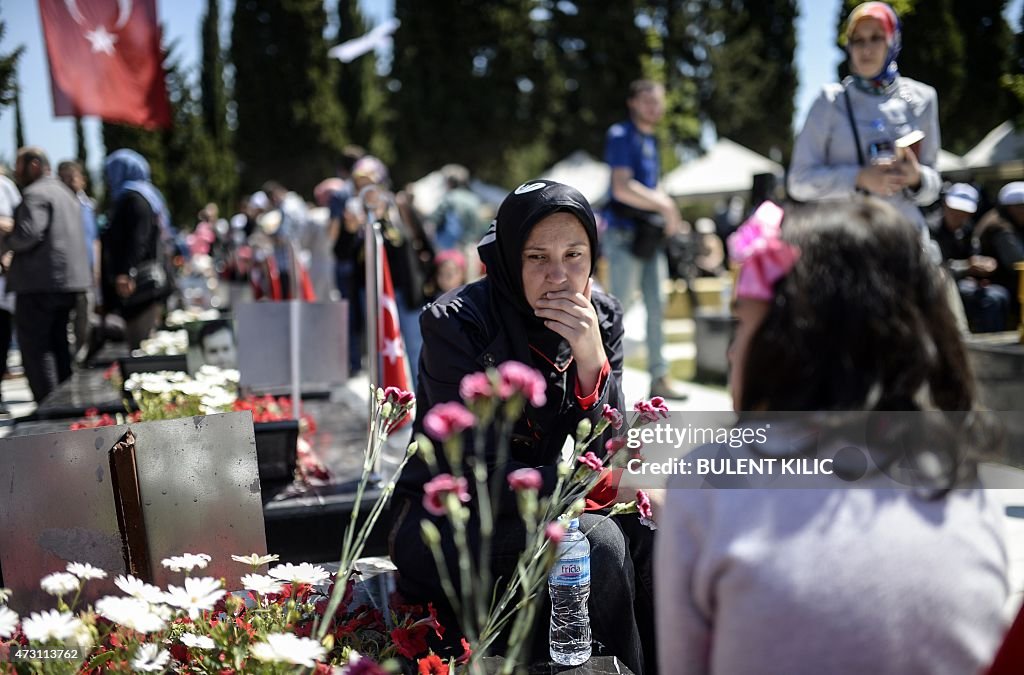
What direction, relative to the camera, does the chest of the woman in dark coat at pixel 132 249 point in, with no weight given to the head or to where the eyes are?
to the viewer's left

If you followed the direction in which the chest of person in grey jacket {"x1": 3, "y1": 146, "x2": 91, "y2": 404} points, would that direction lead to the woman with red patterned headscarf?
no

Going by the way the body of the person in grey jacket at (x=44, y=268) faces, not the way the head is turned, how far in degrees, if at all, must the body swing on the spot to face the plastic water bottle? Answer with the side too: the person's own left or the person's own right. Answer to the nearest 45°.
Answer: approximately 135° to the person's own left

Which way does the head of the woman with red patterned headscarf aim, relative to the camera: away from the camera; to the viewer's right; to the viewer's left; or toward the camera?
toward the camera

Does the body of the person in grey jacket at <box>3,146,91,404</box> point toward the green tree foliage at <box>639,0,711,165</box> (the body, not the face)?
no

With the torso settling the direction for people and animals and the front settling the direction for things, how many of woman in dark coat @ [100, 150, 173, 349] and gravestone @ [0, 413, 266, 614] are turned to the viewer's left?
1

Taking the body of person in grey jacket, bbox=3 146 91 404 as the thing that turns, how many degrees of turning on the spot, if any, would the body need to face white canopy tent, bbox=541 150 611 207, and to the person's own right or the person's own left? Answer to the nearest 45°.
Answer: approximately 90° to the person's own right

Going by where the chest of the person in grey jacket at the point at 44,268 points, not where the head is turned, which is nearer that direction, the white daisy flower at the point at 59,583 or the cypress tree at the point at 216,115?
the cypress tree

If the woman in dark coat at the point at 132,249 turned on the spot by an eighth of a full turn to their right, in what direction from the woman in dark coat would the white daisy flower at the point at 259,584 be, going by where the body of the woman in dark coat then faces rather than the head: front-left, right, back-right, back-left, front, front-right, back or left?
back-left

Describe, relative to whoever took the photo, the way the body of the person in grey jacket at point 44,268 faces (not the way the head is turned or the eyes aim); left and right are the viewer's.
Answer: facing away from the viewer and to the left of the viewer
